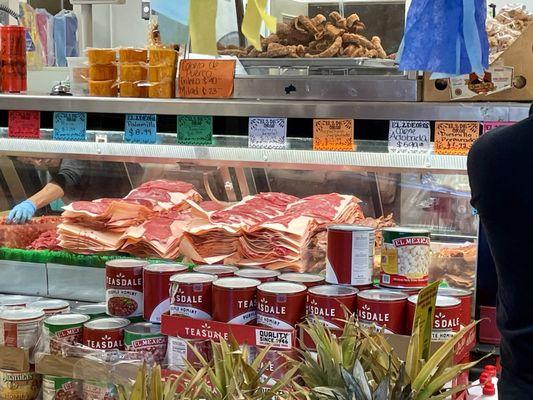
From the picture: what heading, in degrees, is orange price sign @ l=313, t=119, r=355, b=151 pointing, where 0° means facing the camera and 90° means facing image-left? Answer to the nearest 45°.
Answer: approximately 0°

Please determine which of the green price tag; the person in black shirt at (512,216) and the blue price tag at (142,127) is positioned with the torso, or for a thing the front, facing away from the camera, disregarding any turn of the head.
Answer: the person in black shirt

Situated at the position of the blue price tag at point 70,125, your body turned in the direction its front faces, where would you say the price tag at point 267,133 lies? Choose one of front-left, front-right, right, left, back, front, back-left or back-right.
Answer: front-left

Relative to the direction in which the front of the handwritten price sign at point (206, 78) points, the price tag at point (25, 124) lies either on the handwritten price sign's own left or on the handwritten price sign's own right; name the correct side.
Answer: on the handwritten price sign's own right

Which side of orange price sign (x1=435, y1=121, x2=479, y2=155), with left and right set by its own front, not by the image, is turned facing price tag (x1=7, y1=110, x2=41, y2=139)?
right

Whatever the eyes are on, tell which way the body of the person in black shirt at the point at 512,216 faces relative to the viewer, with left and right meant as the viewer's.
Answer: facing away from the viewer

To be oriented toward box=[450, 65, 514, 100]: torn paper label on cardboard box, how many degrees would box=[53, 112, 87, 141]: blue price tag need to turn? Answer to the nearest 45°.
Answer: approximately 45° to its left

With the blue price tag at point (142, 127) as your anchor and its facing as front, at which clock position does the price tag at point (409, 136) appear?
The price tag is roughly at 10 o'clock from the blue price tag.

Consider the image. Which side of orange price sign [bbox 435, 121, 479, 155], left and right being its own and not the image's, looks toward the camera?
front

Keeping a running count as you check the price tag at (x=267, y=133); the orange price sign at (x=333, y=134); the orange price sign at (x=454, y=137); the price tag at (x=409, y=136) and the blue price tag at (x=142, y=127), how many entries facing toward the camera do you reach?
5

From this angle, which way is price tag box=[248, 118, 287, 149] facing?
toward the camera

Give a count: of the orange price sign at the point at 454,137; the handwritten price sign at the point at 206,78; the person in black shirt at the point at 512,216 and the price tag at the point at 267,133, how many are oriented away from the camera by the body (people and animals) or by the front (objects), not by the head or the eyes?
1

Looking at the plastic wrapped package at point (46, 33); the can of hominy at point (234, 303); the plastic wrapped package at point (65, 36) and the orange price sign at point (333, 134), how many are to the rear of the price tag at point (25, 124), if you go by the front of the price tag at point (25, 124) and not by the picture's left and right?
2

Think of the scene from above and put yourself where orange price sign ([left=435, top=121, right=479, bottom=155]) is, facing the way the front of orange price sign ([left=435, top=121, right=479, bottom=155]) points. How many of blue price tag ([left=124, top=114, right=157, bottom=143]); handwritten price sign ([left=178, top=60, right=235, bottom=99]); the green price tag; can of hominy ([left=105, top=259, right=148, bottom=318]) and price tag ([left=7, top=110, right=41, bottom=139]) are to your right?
5

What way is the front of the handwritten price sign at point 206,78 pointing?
toward the camera

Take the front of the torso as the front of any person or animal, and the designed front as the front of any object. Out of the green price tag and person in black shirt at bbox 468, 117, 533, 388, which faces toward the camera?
the green price tag
